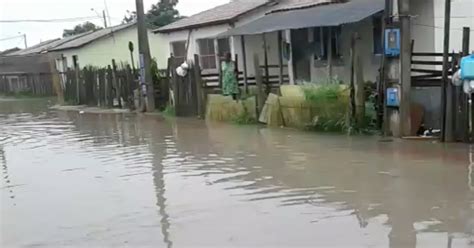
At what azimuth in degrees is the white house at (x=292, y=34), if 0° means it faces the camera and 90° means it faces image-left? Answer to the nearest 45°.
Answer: approximately 45°

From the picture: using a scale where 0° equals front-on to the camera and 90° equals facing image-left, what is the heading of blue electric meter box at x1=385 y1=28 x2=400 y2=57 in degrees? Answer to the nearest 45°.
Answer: approximately 0°

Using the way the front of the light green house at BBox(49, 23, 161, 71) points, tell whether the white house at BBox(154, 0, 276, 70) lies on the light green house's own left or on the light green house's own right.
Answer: on the light green house's own left

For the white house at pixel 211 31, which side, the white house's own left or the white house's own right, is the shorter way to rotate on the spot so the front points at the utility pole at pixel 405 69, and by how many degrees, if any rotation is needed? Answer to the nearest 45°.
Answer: approximately 45° to the white house's own left

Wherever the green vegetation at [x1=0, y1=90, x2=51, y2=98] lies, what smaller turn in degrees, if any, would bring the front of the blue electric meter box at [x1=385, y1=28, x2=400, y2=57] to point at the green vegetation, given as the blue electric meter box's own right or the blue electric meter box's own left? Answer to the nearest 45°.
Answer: approximately 135° to the blue electric meter box's own right
